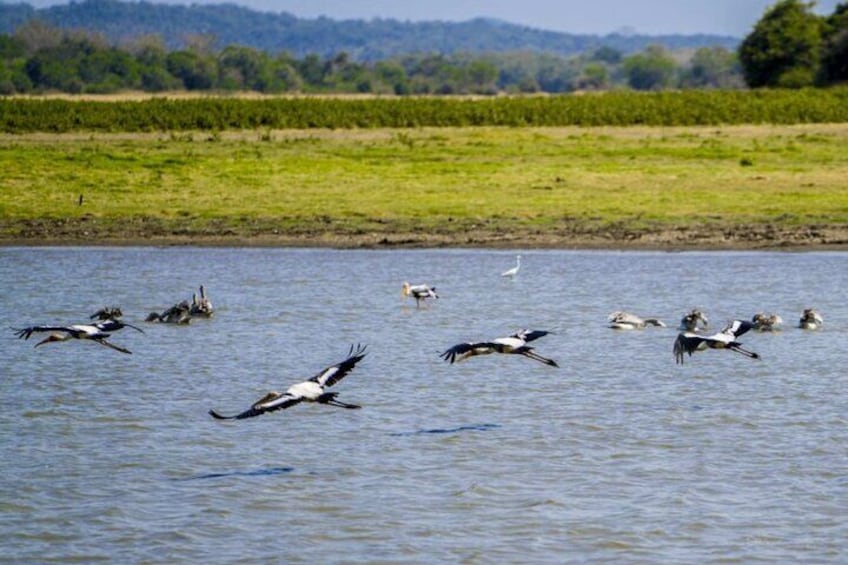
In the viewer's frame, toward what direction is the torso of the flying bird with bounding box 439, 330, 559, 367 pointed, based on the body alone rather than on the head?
to the viewer's left
